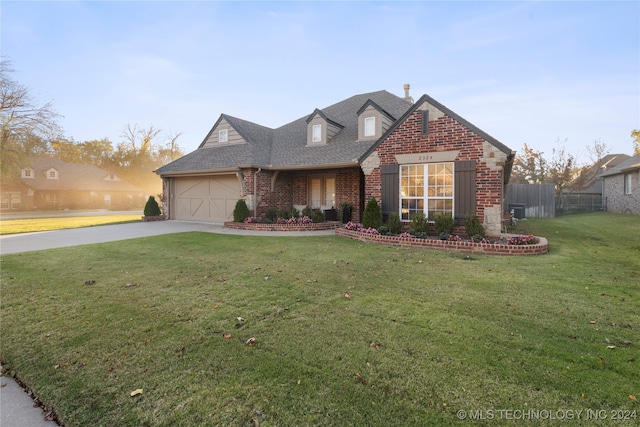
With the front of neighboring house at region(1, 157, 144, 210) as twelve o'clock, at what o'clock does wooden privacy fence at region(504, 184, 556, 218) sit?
The wooden privacy fence is roughly at 11 o'clock from the neighboring house.

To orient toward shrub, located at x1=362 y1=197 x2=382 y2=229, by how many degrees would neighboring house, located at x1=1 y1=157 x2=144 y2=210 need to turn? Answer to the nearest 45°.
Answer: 0° — it already faces it

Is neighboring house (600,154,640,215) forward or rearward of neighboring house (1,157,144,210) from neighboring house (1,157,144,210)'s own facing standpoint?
forward

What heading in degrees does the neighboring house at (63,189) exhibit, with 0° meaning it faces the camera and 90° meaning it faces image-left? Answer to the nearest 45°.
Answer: approximately 0°

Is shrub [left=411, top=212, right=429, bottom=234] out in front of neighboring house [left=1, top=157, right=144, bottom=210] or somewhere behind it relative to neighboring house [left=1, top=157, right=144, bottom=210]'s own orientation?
in front

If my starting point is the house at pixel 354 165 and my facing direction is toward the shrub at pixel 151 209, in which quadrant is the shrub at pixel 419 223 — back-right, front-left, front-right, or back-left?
back-left

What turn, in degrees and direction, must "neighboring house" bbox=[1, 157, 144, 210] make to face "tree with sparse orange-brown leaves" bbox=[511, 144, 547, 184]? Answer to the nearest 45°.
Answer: approximately 45° to its left

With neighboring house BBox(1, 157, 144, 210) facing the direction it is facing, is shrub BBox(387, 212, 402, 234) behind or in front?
in front
